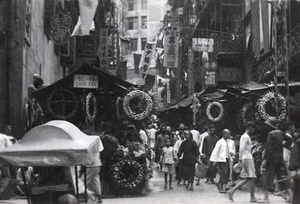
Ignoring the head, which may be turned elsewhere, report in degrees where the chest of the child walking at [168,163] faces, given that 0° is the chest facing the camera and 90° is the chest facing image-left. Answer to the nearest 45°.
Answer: approximately 0°

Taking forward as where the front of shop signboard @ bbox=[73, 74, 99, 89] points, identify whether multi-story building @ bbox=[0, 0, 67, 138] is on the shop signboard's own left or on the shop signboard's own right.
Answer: on the shop signboard's own right

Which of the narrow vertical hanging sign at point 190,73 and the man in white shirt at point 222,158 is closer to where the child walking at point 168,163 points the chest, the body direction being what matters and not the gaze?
the man in white shirt

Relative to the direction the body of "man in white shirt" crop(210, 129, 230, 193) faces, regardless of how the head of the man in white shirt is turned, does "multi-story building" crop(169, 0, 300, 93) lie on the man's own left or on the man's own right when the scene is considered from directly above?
on the man's own left

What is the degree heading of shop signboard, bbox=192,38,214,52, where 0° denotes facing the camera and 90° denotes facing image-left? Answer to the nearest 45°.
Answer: approximately 0°
